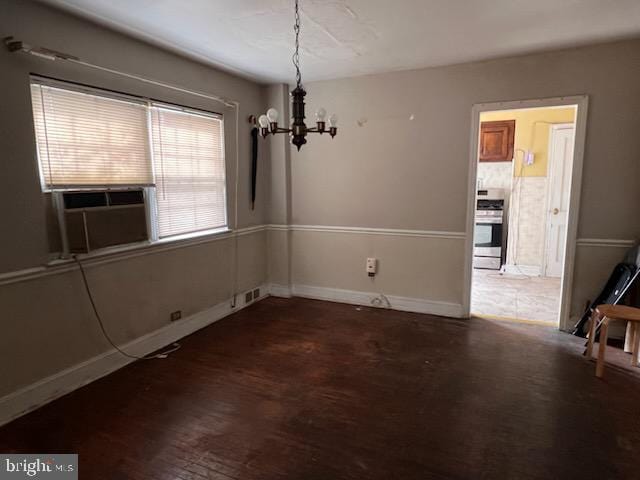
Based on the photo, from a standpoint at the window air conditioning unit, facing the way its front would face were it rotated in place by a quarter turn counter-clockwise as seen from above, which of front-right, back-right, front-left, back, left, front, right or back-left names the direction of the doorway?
front-right

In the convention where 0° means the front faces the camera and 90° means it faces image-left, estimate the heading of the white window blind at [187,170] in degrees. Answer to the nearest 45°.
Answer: approximately 315°

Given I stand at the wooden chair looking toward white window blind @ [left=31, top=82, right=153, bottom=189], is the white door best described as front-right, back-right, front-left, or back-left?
back-right

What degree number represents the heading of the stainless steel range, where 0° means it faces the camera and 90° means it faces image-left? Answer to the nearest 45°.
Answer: approximately 0°

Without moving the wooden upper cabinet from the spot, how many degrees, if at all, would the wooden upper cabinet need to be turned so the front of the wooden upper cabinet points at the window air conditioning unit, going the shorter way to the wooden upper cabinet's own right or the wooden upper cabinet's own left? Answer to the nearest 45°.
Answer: approximately 45° to the wooden upper cabinet's own right

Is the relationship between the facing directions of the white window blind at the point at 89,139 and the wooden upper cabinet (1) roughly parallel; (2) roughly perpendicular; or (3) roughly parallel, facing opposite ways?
roughly perpendicular

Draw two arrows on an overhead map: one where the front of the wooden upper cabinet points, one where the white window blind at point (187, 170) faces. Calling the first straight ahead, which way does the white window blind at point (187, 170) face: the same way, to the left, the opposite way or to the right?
to the left

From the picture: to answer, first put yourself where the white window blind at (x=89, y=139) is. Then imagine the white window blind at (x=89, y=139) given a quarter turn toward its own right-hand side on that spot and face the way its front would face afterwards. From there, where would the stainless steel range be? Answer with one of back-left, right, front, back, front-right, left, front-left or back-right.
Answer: back-left

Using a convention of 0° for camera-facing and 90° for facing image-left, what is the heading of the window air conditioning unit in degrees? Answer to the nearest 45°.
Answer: approximately 315°

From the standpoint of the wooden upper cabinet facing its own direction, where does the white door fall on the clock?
The white door is roughly at 9 o'clock from the wooden upper cabinet.

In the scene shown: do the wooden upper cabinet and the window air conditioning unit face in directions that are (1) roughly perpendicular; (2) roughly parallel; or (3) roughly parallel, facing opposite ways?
roughly perpendicular

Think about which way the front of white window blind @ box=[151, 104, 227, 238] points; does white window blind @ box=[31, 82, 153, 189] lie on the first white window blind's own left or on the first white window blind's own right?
on the first white window blind's own right

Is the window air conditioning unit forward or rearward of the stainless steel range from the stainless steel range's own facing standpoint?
forward

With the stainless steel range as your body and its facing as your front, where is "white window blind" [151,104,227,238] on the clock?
The white window blind is roughly at 1 o'clock from the stainless steel range.

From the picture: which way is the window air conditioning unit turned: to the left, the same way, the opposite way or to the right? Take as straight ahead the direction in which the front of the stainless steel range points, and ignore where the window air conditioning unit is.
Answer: to the left

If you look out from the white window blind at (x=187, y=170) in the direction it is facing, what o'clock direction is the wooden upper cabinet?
The wooden upper cabinet is roughly at 10 o'clock from the white window blind.

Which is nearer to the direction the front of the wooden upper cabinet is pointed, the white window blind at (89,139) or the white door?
the white window blind

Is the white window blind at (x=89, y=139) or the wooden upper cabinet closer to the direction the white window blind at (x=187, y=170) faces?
the wooden upper cabinet

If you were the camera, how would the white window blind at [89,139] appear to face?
facing the viewer and to the right of the viewer

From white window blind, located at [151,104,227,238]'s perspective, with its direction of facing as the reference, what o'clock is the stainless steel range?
The stainless steel range is roughly at 10 o'clock from the white window blind.
